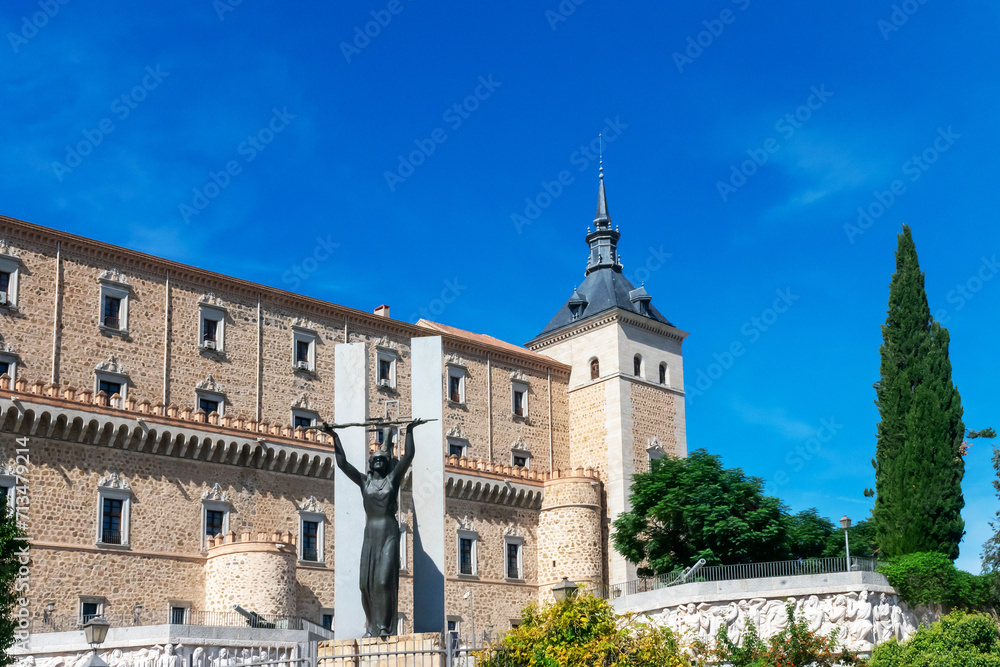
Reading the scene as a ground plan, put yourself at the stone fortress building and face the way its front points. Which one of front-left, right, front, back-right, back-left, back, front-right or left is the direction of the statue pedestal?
front-right

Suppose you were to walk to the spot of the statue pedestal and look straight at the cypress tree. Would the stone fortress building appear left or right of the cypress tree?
left

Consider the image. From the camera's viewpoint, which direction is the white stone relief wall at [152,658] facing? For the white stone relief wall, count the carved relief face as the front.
toward the camera

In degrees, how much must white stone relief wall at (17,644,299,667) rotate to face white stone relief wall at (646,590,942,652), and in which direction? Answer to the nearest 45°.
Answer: approximately 90° to its left

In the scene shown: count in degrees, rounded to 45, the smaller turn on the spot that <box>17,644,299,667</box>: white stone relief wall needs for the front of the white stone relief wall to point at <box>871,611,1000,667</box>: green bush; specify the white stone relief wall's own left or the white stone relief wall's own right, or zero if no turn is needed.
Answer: approximately 90° to the white stone relief wall's own left

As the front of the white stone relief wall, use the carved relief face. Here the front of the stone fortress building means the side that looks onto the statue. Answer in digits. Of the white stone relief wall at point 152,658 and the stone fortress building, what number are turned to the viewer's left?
0

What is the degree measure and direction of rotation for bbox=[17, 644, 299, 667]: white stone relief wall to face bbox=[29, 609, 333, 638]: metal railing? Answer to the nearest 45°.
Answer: approximately 180°

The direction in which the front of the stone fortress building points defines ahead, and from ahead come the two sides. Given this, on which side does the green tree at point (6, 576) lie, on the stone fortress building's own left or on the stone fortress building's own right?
on the stone fortress building's own right

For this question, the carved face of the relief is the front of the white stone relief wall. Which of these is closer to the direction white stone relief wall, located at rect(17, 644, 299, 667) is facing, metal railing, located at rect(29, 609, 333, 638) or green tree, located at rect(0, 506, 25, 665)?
the green tree
